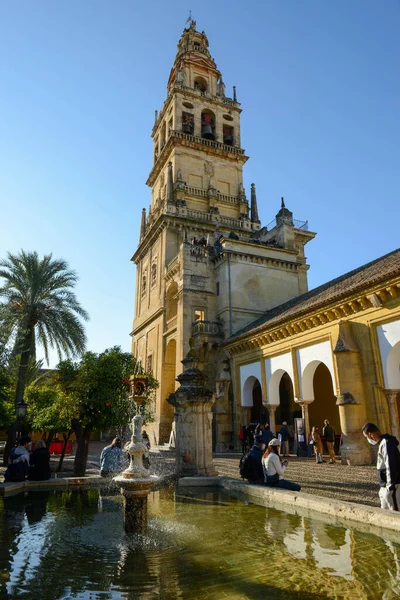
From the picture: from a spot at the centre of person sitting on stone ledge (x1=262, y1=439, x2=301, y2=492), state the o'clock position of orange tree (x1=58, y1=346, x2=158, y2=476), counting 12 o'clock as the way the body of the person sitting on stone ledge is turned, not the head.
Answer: The orange tree is roughly at 7 o'clock from the person sitting on stone ledge.

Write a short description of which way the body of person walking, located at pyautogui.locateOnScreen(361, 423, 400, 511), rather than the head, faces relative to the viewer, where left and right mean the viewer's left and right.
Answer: facing to the left of the viewer

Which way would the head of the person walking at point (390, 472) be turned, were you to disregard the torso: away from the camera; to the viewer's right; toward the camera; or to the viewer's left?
to the viewer's left

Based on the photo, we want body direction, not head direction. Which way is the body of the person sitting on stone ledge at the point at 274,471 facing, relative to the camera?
to the viewer's right

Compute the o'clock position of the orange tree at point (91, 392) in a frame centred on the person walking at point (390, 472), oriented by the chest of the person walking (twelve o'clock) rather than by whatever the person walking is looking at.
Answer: The orange tree is roughly at 1 o'clock from the person walking.

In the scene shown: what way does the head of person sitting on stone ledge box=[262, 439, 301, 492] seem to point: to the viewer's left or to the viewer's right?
to the viewer's right

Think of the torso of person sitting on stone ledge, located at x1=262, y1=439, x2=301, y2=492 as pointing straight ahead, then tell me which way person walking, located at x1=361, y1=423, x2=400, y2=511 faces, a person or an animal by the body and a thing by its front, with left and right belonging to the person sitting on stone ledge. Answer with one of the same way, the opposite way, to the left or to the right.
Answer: the opposite way

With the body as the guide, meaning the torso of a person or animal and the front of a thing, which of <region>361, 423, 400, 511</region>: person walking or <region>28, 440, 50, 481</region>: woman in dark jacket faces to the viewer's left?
the person walking

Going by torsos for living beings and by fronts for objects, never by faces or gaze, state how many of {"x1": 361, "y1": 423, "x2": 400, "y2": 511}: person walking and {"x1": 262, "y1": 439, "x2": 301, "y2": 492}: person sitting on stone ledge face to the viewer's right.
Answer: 1

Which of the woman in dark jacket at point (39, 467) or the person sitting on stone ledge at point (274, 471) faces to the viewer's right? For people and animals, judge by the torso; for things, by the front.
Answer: the person sitting on stone ledge

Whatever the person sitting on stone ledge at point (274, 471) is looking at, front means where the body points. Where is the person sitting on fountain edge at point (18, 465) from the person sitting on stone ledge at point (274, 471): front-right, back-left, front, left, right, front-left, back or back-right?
back
